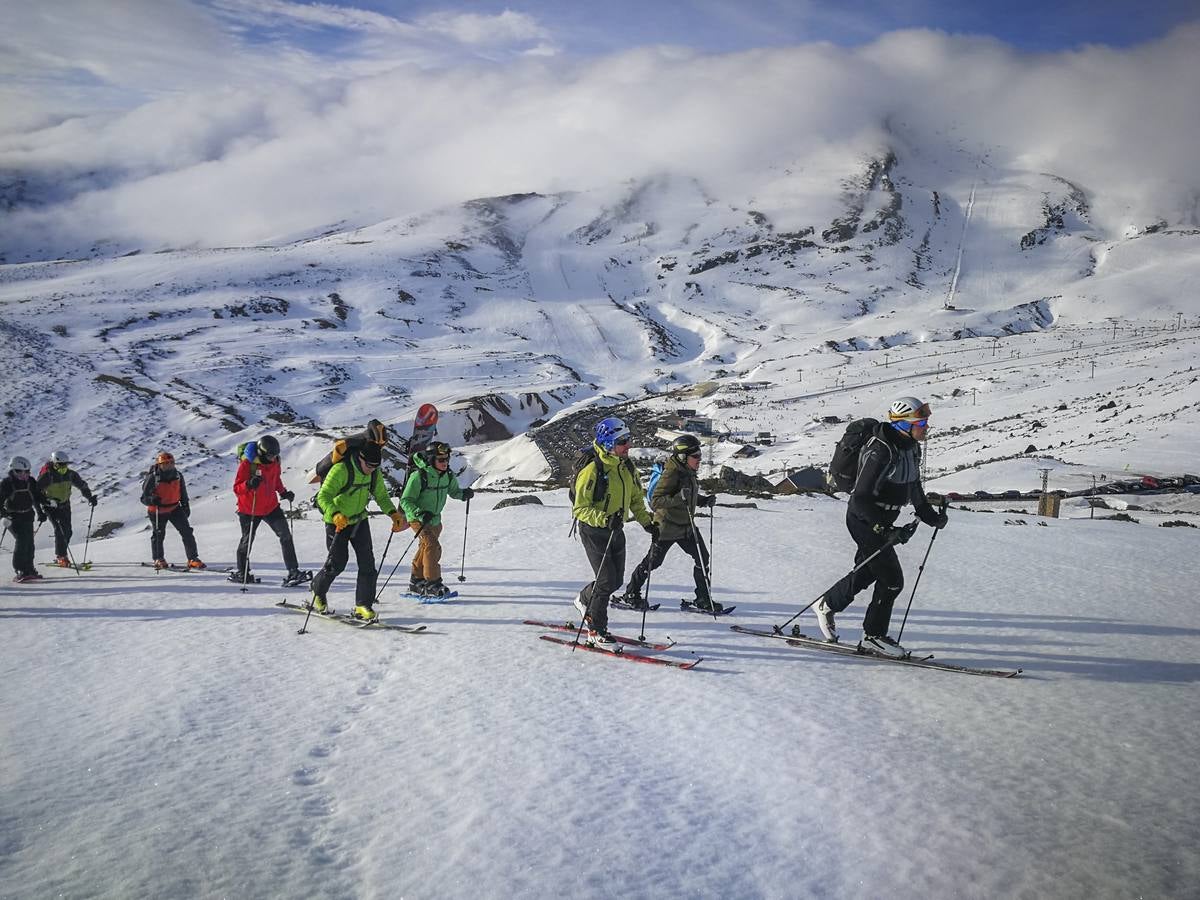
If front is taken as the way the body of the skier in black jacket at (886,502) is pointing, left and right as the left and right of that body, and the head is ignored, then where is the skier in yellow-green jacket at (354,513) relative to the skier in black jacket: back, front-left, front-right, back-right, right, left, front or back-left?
back

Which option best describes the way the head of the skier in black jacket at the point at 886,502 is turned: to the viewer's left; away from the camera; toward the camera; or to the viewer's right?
to the viewer's right

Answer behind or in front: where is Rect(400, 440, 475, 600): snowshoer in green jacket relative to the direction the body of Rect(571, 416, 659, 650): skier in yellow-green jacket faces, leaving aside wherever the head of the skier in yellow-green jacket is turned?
behind

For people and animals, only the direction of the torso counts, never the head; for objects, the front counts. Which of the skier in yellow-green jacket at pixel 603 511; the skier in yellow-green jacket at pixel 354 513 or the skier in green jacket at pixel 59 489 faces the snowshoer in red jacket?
the skier in green jacket

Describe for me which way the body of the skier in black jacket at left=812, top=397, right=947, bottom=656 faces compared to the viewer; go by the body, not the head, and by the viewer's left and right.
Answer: facing to the right of the viewer

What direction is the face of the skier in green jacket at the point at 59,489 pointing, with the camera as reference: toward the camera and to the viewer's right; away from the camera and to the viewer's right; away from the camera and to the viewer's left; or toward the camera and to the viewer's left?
toward the camera and to the viewer's right

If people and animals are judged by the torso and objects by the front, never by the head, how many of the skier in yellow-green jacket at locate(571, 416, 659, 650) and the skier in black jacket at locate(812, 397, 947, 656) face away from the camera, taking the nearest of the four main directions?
0

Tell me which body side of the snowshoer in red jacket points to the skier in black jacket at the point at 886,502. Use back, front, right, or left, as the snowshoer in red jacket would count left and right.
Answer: front

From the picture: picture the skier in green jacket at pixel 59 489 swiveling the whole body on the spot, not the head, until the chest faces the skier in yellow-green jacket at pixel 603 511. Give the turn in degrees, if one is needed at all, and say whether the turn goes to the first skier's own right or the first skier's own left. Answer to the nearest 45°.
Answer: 0° — they already face them

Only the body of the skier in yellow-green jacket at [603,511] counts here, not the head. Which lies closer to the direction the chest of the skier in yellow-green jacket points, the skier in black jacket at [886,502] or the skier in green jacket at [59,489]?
the skier in black jacket

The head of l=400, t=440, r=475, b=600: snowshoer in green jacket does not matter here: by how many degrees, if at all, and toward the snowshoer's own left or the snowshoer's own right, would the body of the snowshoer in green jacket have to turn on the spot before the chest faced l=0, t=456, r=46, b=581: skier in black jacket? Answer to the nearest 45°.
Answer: approximately 180°

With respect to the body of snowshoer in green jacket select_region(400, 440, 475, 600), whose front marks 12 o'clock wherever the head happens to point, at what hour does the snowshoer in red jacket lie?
The snowshoer in red jacket is roughly at 6 o'clock from the snowshoer in green jacket.

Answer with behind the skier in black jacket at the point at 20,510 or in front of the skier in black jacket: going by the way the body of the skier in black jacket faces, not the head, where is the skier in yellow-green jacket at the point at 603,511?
in front

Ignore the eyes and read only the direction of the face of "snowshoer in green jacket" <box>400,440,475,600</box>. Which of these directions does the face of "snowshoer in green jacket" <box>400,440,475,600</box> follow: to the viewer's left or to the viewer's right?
to the viewer's right

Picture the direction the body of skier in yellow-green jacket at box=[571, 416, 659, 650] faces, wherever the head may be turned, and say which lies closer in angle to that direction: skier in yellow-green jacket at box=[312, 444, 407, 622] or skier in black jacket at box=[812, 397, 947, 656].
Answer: the skier in black jacket
